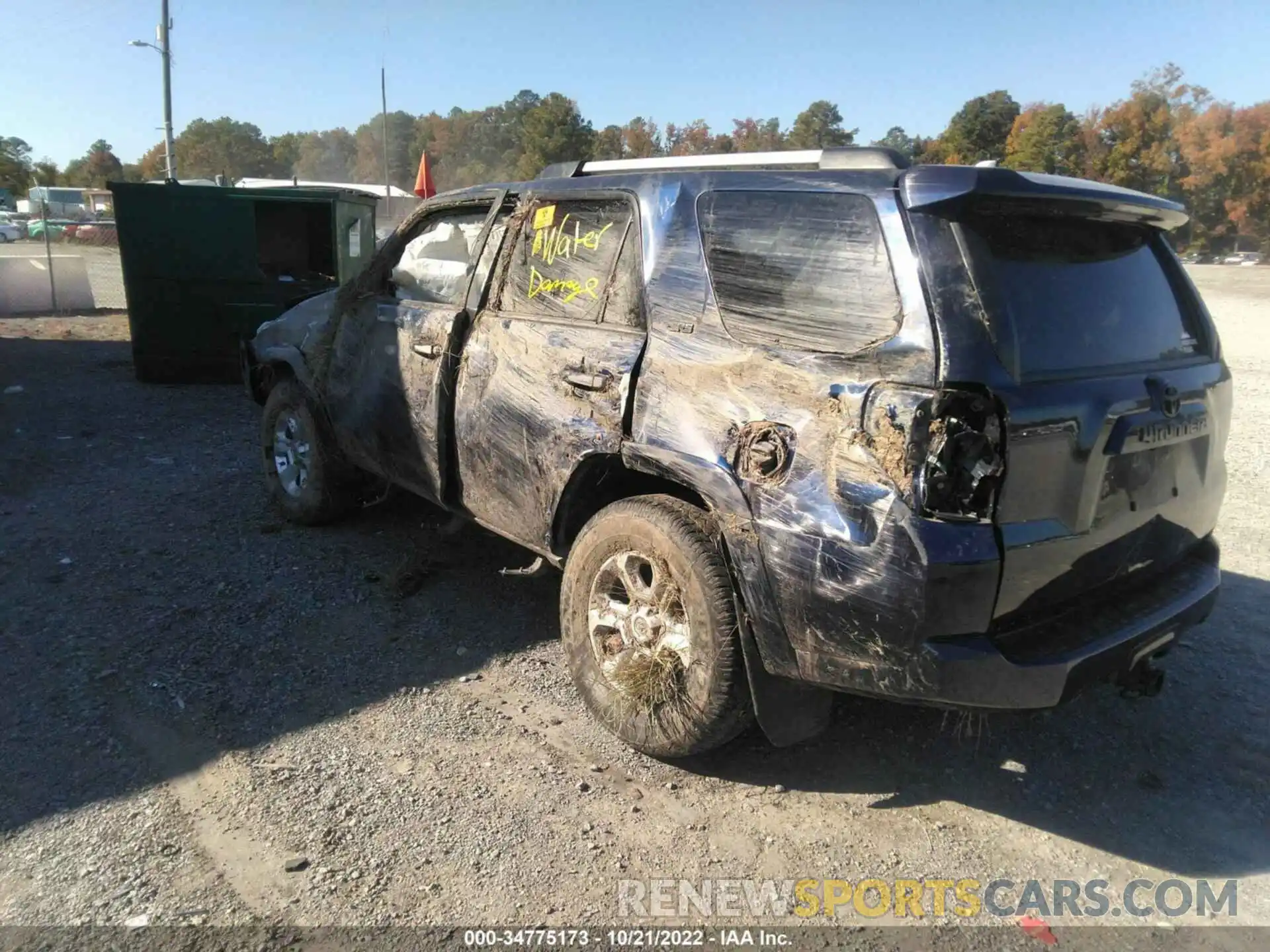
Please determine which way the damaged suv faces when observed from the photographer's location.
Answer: facing away from the viewer and to the left of the viewer

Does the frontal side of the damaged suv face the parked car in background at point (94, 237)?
yes

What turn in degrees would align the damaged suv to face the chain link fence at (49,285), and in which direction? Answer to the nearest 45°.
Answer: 0° — it already faces it

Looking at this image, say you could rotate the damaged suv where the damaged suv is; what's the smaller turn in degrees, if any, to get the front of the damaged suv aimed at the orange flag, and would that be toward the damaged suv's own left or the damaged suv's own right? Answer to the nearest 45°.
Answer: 0° — it already faces it

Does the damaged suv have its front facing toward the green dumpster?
yes
